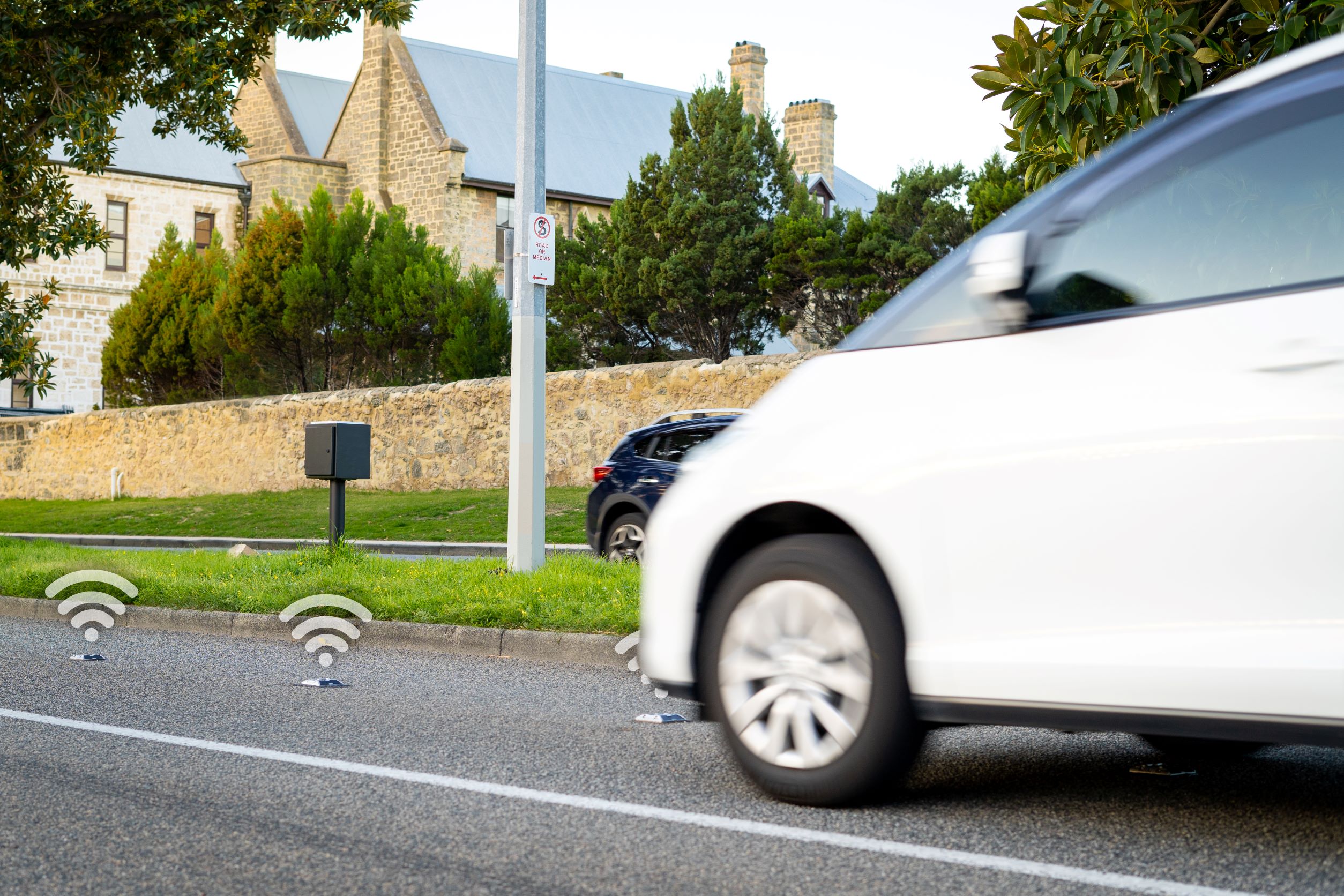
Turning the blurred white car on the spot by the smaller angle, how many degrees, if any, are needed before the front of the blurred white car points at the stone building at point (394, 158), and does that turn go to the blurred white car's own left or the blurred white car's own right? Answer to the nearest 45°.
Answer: approximately 45° to the blurred white car's own right

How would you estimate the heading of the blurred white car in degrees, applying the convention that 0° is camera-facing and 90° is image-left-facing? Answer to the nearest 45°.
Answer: approximately 90°

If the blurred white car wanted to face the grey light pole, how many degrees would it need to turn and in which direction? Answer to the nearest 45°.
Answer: approximately 45° to its right

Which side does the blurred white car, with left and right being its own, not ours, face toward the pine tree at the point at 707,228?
right

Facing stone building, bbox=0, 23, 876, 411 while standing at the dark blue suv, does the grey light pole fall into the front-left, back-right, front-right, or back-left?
back-left

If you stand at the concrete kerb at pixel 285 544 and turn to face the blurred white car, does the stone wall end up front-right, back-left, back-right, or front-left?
back-left

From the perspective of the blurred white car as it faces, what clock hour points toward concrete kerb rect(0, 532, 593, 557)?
The concrete kerb is roughly at 2 o'clock from the blurred white car.

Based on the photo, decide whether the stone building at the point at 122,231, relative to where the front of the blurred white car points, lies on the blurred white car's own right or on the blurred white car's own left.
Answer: on the blurred white car's own right

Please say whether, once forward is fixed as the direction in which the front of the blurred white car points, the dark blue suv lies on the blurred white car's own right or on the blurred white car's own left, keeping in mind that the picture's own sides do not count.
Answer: on the blurred white car's own right
